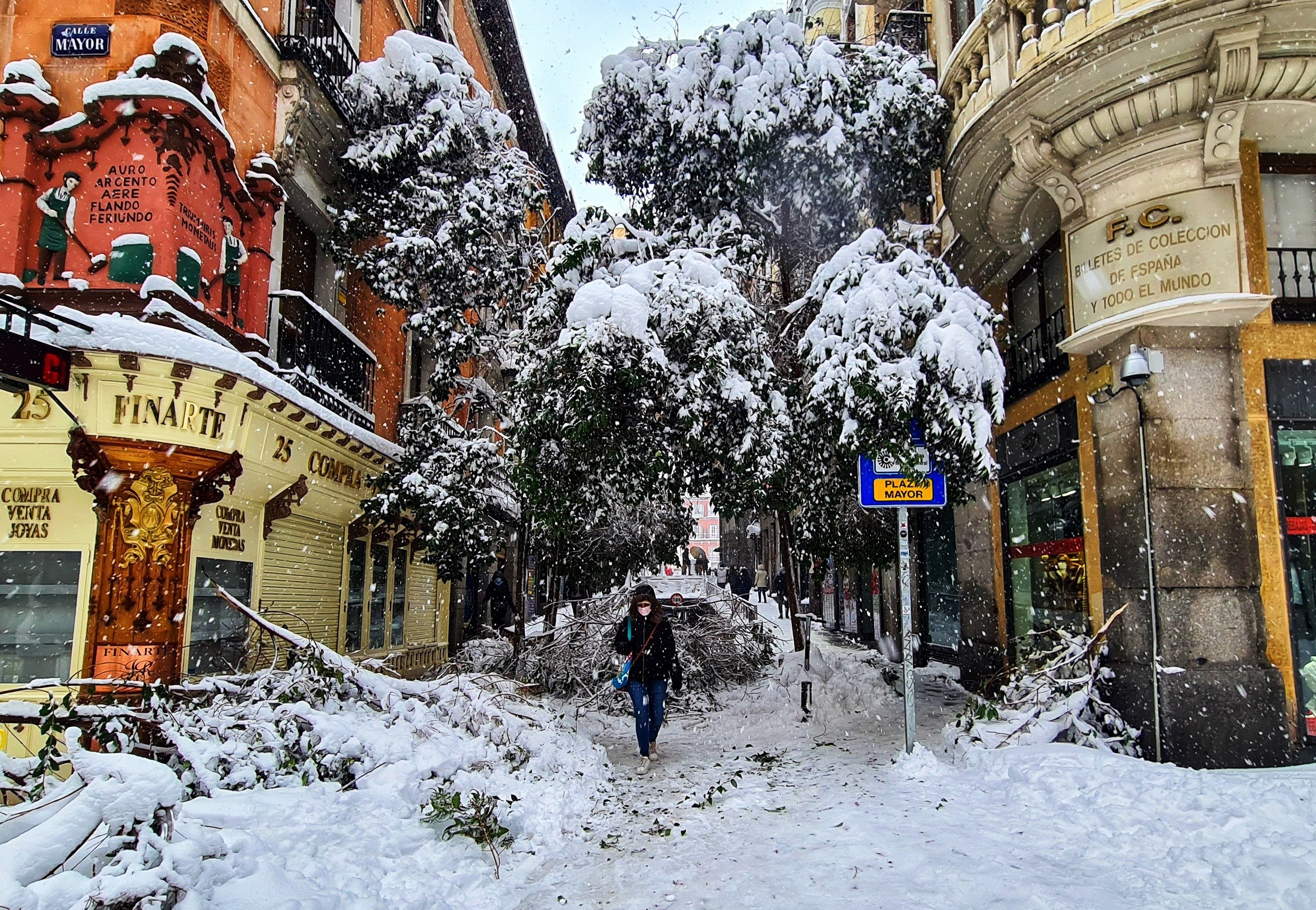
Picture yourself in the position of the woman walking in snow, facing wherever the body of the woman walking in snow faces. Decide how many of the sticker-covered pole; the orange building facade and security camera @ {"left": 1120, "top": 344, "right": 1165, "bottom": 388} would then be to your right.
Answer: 1

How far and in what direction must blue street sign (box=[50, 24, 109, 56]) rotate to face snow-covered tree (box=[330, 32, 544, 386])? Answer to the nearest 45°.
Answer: approximately 90° to its left

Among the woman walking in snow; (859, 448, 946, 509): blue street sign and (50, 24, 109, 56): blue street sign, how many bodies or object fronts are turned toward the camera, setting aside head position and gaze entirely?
3

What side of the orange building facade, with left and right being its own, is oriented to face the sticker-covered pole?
front

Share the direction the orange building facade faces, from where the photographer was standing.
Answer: facing the viewer and to the right of the viewer

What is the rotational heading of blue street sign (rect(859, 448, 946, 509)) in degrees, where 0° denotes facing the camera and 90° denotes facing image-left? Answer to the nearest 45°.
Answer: approximately 0°

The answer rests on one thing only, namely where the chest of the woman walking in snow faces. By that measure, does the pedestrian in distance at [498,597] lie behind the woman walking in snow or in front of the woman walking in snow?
behind

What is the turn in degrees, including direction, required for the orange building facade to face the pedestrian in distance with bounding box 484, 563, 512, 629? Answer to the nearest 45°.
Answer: approximately 90° to its left

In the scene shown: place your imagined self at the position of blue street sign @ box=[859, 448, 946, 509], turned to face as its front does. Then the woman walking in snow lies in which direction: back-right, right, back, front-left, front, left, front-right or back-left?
right

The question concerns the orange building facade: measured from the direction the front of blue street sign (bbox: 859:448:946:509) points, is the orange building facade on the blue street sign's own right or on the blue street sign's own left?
on the blue street sign's own right

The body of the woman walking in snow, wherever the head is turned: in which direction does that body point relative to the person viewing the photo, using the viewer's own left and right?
facing the viewer

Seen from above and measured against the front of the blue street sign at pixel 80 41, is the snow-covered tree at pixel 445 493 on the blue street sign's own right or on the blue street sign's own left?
on the blue street sign's own left

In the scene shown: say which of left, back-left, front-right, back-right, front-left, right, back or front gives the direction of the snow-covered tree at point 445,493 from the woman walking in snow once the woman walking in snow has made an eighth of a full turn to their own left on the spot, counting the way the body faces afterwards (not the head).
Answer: back

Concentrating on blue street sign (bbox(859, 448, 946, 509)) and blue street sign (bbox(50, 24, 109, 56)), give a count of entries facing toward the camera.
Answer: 2
